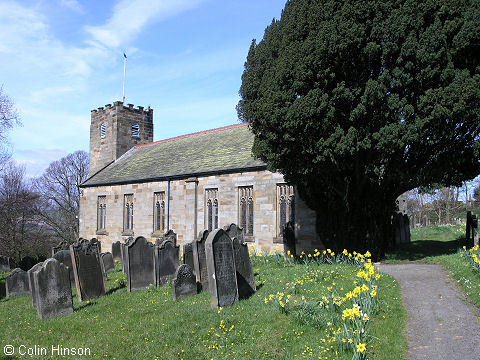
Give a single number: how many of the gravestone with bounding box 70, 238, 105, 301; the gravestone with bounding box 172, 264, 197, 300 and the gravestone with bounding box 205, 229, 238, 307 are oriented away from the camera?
0

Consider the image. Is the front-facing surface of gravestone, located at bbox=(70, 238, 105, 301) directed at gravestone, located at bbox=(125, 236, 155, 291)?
no

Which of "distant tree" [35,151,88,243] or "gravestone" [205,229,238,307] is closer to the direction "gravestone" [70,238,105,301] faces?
the gravestone

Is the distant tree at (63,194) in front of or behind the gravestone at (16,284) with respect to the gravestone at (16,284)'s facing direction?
behind

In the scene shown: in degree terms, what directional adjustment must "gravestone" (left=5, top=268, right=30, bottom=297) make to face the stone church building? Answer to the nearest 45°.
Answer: approximately 135° to its left

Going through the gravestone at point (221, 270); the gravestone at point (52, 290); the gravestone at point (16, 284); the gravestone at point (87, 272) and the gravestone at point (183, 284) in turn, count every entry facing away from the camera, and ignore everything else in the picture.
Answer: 0

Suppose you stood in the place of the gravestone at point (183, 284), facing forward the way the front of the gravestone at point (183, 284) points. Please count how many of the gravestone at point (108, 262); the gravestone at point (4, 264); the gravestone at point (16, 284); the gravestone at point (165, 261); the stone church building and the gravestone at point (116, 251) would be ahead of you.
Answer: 0

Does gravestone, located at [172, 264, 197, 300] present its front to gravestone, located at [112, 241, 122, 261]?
no

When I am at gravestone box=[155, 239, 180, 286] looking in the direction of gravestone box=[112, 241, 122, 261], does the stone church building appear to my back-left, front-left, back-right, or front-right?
front-right

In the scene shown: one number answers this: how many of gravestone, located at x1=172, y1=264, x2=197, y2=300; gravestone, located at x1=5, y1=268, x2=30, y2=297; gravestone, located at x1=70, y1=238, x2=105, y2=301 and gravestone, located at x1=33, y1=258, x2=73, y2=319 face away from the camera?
0

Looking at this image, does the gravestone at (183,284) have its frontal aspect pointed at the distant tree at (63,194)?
no

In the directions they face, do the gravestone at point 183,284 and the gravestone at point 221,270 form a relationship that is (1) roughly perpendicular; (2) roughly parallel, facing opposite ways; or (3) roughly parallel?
roughly parallel

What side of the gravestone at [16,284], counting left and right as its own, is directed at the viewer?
front

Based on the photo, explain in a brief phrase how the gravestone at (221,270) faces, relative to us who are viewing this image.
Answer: facing the viewer and to the right of the viewer
